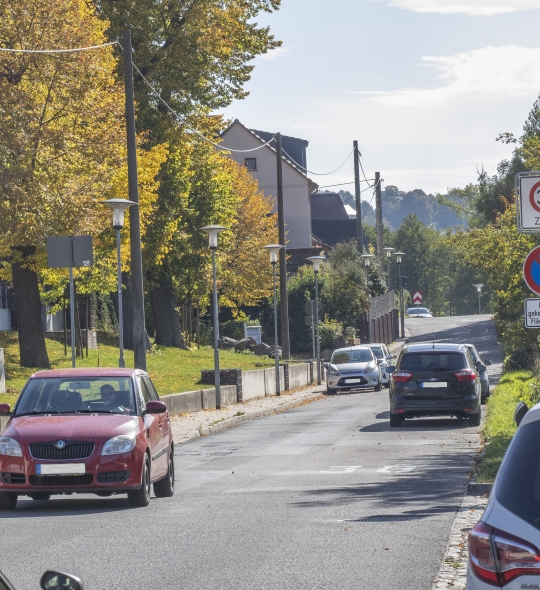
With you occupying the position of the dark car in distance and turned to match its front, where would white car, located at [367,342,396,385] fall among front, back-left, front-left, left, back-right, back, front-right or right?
front

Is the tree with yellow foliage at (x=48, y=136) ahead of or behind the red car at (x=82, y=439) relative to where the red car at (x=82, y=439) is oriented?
behind

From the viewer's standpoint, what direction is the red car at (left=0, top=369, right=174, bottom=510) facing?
toward the camera

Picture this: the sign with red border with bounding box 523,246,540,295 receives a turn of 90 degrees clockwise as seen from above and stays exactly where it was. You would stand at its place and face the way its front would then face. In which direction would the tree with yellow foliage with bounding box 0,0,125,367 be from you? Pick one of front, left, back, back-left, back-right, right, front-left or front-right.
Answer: front-right

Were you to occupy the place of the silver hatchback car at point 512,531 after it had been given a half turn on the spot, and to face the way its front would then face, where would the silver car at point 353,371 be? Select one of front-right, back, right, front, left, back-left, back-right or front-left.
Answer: back

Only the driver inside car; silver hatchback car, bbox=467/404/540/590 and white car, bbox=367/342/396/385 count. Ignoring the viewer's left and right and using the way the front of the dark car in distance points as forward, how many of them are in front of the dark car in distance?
1

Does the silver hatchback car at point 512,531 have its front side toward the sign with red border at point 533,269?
yes

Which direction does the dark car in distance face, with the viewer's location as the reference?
facing away from the viewer

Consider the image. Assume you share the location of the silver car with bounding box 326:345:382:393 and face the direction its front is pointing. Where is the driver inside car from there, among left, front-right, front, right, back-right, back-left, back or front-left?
front

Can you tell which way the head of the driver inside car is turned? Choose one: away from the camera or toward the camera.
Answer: toward the camera

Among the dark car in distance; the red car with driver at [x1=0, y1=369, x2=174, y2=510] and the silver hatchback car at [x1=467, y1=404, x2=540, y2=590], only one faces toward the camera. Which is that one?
the red car with driver

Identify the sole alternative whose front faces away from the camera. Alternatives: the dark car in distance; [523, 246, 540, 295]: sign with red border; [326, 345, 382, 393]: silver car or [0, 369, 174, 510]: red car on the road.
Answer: the dark car in distance

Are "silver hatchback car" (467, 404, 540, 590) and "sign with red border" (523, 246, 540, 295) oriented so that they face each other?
yes

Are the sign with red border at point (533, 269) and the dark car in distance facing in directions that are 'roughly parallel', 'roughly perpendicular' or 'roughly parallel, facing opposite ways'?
roughly parallel, facing opposite ways

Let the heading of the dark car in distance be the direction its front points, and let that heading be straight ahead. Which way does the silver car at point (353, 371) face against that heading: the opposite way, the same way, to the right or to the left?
the opposite way

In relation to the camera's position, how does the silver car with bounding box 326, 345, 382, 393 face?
facing the viewer

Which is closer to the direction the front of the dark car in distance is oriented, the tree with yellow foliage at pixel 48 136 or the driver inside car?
the tree with yellow foliage
